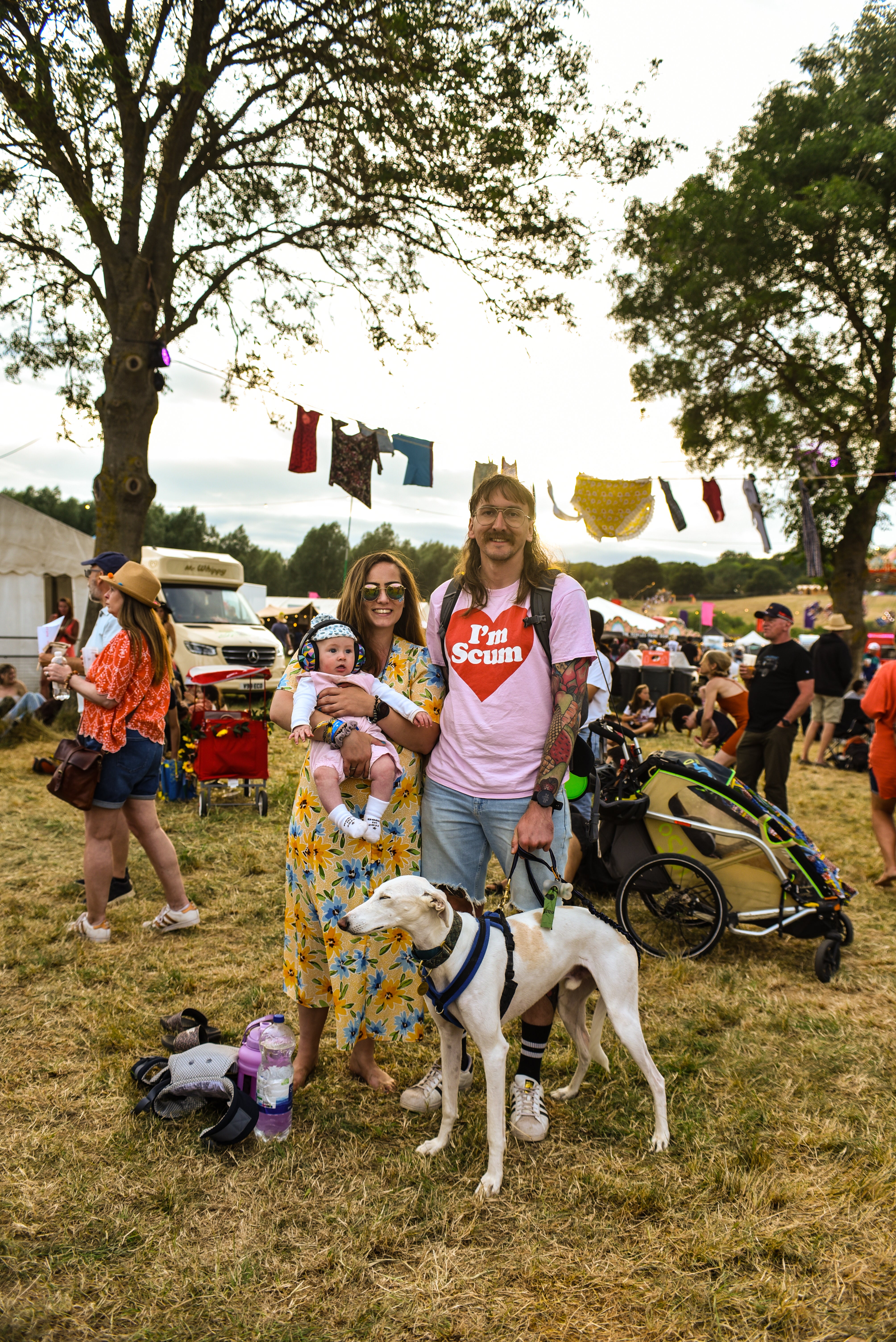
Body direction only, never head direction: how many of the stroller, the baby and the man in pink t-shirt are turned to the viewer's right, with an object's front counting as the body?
1

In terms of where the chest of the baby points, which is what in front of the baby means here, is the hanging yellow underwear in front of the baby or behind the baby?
behind

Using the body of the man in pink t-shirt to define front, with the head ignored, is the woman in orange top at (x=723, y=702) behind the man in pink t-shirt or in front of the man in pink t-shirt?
behind

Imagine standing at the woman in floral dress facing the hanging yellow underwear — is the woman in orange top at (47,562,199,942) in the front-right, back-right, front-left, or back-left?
front-left

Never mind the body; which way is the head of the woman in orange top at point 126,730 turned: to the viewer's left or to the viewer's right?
to the viewer's left

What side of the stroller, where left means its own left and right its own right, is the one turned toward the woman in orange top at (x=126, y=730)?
back

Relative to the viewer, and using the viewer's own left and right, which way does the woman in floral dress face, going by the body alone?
facing the viewer

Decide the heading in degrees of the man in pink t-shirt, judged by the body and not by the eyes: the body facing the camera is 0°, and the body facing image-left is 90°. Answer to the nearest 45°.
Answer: approximately 0°

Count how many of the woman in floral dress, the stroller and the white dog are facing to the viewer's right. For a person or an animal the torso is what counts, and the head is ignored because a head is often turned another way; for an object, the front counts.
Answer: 1

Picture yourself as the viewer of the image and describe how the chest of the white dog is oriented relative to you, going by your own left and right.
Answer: facing the viewer and to the left of the viewer

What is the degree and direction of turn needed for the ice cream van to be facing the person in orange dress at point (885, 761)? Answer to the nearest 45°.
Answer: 0° — it already faces them

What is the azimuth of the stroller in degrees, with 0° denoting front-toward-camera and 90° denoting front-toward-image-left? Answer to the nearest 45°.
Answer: approximately 270°
